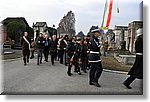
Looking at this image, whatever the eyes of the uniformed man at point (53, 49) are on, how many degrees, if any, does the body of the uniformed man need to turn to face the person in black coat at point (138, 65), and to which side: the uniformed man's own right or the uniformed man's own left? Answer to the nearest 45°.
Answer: approximately 45° to the uniformed man's own left

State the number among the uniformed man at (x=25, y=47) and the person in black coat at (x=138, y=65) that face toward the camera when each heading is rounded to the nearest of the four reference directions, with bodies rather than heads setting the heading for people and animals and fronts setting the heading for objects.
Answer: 1

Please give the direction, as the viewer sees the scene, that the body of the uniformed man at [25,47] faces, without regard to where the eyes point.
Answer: toward the camera

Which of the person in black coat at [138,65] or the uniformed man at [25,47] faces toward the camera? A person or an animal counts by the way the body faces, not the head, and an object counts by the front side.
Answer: the uniformed man

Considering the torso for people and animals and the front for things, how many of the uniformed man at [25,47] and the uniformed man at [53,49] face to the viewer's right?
0

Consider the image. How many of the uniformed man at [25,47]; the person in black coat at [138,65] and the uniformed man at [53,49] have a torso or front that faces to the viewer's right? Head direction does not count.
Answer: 1

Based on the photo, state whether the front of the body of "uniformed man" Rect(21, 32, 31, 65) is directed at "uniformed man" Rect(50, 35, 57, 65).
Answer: no

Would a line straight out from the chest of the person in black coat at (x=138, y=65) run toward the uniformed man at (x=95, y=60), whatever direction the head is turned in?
no

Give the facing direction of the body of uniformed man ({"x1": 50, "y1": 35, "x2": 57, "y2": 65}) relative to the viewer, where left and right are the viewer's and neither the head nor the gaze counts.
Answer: facing the viewer

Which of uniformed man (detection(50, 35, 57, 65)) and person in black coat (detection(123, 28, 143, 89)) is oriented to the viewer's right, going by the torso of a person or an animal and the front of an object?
the person in black coat
